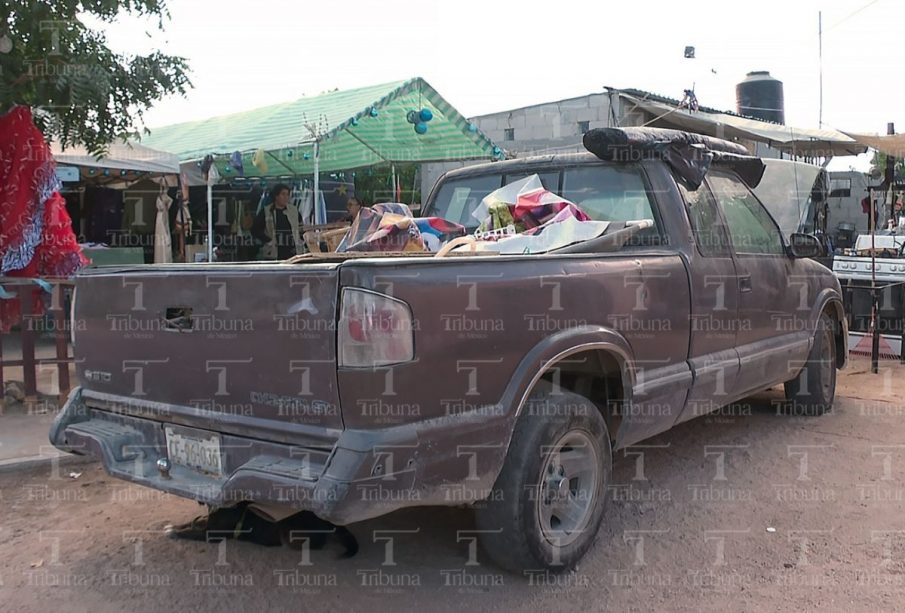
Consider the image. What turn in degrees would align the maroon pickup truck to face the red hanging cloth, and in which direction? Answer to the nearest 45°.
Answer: approximately 90° to its left

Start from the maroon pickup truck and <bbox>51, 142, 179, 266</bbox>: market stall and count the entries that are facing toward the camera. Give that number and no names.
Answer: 1

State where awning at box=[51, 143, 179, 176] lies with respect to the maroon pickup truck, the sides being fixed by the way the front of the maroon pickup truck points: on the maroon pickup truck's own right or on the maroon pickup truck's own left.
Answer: on the maroon pickup truck's own left

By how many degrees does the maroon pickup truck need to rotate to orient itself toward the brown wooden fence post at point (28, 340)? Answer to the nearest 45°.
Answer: approximately 90° to its left

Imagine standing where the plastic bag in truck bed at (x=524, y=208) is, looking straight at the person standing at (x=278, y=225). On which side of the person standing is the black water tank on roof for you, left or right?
right

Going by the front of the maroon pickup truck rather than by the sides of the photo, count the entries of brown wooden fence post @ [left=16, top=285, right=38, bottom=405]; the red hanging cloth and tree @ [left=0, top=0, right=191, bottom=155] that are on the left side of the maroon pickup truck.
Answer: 3

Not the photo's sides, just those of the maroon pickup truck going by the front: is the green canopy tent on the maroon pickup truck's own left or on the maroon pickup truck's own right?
on the maroon pickup truck's own left

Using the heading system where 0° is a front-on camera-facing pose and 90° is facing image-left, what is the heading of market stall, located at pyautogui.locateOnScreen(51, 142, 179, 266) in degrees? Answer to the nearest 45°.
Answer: approximately 0°

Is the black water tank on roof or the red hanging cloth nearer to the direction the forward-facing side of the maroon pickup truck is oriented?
the black water tank on roof
